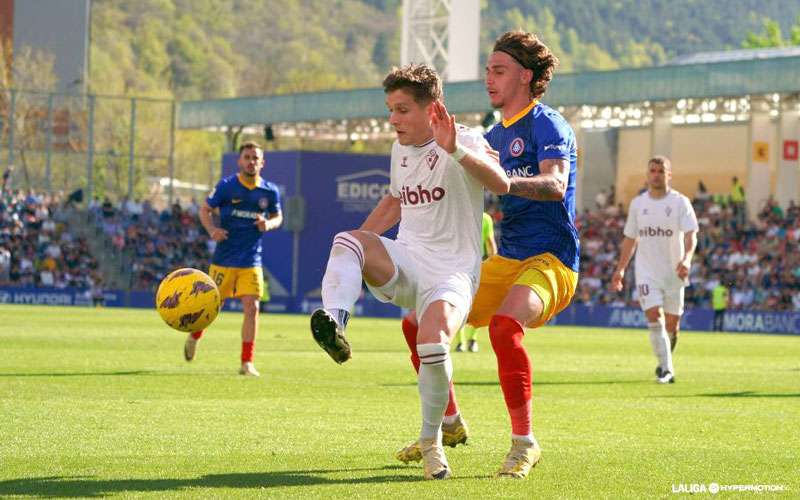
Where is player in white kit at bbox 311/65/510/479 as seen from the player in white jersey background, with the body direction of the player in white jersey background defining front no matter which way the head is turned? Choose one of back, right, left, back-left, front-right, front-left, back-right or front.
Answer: front

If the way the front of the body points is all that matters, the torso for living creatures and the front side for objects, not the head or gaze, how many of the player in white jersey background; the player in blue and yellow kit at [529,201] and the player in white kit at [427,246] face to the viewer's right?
0

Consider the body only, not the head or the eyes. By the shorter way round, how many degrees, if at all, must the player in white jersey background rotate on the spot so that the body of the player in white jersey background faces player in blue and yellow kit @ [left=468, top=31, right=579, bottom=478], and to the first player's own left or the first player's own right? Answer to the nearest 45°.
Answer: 0° — they already face them

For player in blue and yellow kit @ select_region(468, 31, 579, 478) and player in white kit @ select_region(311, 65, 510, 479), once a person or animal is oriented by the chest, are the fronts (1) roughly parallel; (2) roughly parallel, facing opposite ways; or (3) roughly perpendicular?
roughly parallel

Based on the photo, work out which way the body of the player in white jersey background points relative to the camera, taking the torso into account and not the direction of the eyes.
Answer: toward the camera

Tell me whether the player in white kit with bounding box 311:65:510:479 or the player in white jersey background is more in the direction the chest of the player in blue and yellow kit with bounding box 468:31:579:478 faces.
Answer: the player in white kit

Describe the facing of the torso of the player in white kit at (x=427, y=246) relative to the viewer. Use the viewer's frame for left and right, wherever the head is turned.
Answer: facing the viewer and to the left of the viewer

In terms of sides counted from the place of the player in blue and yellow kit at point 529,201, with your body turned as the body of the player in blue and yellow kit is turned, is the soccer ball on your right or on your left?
on your right

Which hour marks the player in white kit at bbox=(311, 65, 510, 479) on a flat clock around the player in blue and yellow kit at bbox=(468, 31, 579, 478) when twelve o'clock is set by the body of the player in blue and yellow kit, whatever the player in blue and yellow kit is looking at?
The player in white kit is roughly at 12 o'clock from the player in blue and yellow kit.

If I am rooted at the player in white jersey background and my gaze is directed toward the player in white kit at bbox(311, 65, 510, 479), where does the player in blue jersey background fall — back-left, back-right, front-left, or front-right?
front-right

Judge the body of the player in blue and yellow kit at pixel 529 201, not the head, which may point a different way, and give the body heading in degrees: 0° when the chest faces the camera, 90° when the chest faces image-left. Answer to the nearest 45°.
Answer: approximately 45°

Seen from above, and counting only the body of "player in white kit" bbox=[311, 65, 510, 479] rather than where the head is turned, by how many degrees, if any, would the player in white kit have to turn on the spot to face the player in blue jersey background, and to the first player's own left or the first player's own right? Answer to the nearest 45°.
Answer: approximately 135° to the first player's own right
